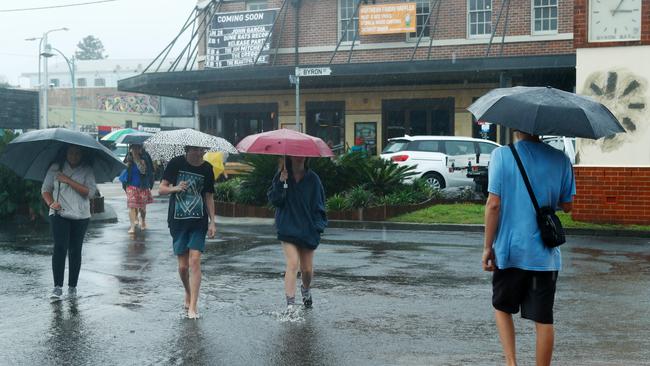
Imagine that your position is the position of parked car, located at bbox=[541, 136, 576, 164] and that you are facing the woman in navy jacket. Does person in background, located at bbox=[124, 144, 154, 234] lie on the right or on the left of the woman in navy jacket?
right

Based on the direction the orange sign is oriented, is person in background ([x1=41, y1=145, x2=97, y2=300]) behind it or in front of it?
in front

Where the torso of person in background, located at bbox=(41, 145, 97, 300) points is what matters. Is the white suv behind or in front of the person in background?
behind

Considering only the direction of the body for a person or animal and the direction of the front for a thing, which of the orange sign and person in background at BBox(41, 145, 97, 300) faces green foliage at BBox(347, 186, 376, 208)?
the orange sign

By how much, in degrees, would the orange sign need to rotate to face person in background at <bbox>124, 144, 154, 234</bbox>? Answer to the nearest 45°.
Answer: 0° — it already faces them

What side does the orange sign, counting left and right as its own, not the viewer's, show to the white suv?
front

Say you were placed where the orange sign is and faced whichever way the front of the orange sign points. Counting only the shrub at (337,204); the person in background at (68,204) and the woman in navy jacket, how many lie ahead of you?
3

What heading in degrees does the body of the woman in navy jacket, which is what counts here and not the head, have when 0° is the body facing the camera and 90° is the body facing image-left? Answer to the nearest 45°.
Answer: approximately 0°

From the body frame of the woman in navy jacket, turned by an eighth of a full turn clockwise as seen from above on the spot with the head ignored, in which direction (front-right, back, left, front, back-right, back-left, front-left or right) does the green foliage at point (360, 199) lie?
back-right
